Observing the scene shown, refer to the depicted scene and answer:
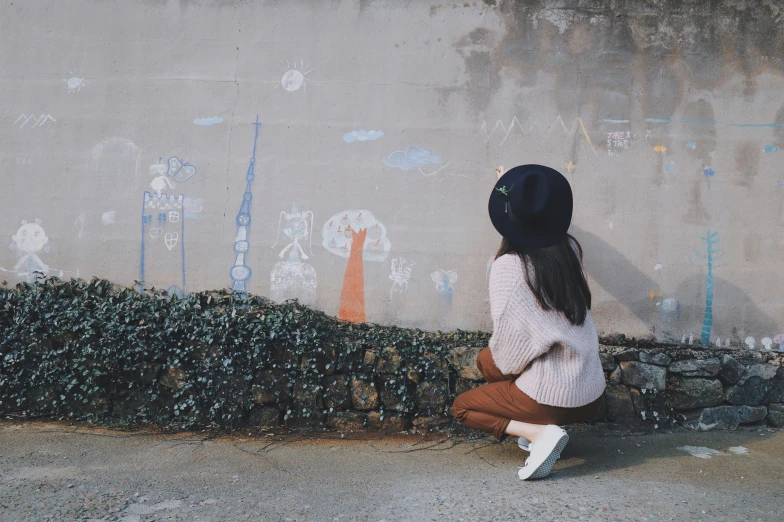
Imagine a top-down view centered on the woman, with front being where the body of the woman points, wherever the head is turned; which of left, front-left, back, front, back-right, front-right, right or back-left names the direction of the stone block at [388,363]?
front

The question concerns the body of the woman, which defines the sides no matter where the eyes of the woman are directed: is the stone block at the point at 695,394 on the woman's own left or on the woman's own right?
on the woman's own right

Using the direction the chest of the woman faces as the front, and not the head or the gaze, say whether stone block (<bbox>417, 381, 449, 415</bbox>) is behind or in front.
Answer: in front

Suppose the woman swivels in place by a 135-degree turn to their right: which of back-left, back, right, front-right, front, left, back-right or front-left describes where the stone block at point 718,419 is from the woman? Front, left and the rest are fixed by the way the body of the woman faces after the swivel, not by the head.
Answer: front-left

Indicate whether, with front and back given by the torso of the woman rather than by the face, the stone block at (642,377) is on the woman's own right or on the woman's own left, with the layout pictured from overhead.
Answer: on the woman's own right

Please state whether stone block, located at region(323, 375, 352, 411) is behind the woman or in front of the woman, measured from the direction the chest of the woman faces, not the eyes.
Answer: in front

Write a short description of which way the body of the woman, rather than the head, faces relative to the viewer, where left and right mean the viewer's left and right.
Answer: facing away from the viewer and to the left of the viewer
